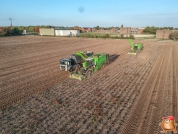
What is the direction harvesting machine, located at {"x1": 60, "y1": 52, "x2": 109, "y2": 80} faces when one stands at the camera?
facing the viewer and to the left of the viewer
